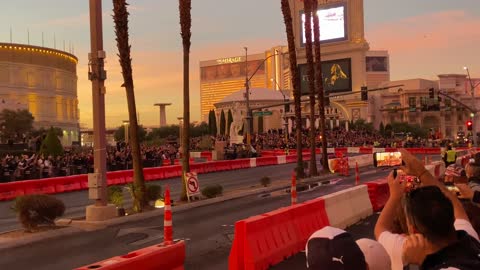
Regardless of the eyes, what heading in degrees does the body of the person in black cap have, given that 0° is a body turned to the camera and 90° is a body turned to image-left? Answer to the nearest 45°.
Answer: approximately 180°

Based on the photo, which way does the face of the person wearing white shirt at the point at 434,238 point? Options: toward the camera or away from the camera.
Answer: away from the camera

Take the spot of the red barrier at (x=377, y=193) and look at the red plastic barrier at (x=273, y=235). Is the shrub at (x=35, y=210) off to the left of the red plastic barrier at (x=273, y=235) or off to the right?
right

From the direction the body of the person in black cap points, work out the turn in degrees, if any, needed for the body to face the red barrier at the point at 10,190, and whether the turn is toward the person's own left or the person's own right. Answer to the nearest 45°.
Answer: approximately 45° to the person's own left

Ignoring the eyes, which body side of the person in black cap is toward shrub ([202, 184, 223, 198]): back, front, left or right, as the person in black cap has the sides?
front

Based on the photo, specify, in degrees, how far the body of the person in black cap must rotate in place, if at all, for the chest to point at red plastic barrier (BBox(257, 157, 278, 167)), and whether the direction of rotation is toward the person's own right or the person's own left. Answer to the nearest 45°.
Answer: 0° — they already face it

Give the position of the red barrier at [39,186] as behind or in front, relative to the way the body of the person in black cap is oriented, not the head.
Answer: in front
